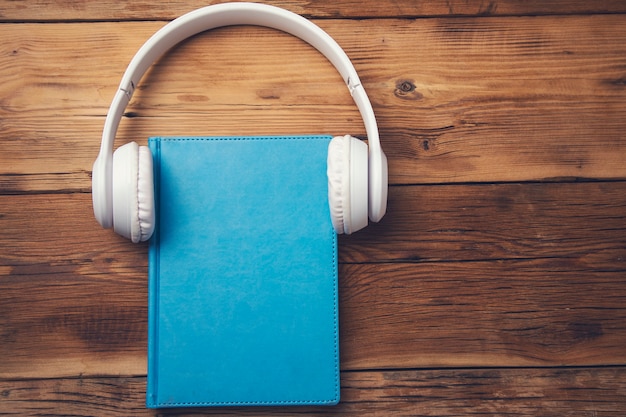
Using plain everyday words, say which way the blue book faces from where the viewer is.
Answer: facing the viewer
